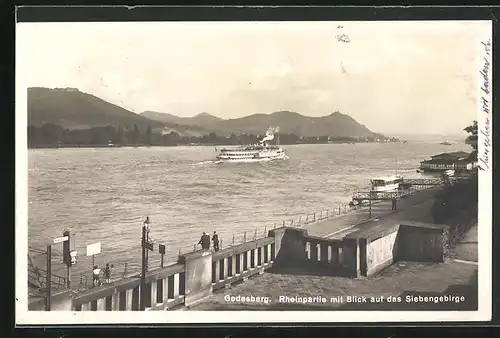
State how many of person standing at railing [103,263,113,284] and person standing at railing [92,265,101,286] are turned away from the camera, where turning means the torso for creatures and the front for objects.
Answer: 2

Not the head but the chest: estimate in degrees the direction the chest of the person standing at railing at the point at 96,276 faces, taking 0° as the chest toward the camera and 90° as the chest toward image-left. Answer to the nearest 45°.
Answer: approximately 180°

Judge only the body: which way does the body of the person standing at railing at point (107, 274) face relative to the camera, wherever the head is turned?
away from the camera
